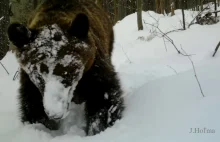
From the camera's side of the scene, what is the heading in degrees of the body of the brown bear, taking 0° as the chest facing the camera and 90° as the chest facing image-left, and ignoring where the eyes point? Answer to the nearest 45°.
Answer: approximately 0°
